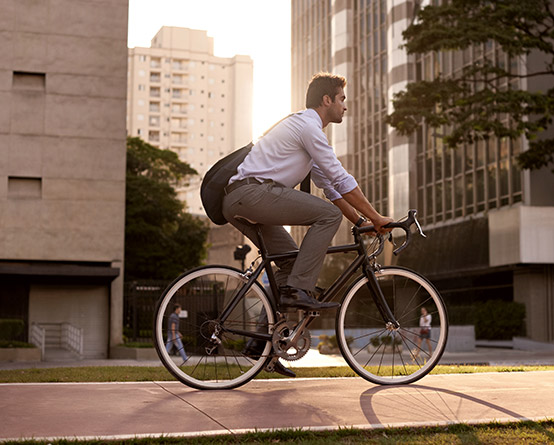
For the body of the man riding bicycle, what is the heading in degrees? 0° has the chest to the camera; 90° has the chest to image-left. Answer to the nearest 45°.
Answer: approximately 270°

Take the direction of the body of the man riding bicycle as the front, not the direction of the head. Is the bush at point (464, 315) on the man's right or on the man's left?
on the man's left

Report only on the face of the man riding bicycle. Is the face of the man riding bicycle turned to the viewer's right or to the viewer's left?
to the viewer's right

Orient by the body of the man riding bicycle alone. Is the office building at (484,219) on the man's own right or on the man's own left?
on the man's own left

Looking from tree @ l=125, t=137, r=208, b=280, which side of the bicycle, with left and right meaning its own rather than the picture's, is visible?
left

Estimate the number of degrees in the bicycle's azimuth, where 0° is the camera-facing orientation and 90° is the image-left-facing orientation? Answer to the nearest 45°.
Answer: approximately 270°

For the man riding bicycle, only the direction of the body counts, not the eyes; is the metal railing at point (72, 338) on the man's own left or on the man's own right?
on the man's own left

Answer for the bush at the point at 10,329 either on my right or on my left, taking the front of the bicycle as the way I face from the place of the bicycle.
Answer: on my left

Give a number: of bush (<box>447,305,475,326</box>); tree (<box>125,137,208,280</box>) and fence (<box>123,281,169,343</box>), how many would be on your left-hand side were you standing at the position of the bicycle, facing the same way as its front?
3

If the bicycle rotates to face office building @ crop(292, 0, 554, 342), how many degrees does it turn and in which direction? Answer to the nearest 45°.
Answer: approximately 90° to its left

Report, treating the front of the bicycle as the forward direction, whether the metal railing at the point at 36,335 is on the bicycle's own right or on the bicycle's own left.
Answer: on the bicycle's own left
